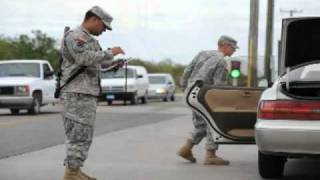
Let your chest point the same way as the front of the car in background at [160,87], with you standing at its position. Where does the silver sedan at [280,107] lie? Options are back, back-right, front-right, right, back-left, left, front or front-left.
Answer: front-left

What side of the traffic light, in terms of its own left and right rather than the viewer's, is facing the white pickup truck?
right

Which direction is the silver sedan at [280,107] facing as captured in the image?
away from the camera

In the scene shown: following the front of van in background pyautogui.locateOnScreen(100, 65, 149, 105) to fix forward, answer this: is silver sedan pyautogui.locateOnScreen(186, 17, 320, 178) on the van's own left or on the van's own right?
on the van's own left

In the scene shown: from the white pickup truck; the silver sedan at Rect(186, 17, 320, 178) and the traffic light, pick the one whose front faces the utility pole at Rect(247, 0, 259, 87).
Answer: the silver sedan

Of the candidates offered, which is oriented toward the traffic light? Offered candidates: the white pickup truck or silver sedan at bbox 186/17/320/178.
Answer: the silver sedan

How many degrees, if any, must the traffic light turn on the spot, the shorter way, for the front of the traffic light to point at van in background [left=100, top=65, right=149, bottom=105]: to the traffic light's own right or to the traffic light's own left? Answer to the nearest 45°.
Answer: approximately 135° to the traffic light's own right
